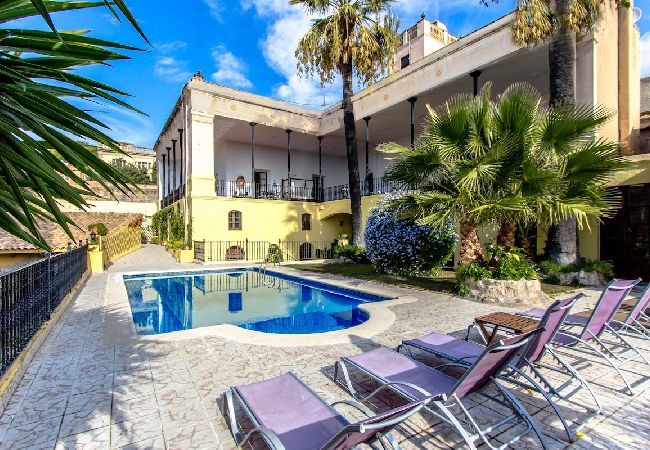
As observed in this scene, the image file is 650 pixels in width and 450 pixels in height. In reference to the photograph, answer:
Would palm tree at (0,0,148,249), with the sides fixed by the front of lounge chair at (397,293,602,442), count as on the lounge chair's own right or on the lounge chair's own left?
on the lounge chair's own left

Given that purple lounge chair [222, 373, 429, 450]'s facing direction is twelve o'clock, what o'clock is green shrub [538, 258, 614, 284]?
The green shrub is roughly at 3 o'clock from the purple lounge chair.

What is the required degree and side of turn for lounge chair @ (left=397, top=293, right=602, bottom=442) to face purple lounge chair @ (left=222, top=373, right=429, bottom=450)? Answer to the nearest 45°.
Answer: approximately 90° to its left

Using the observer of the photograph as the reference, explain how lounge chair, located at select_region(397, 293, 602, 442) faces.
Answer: facing away from the viewer and to the left of the viewer

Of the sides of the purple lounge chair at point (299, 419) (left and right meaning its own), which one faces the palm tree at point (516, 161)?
right

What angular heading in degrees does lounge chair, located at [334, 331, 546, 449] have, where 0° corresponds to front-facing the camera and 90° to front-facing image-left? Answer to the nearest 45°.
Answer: approximately 135°

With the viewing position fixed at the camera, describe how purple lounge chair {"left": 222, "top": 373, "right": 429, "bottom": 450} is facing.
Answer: facing away from the viewer and to the left of the viewer

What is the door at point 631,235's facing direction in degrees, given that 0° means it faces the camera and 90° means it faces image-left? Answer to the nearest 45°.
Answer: approximately 45°

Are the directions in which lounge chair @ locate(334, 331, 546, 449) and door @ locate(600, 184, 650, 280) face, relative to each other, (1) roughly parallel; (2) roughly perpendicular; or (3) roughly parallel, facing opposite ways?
roughly perpendicular

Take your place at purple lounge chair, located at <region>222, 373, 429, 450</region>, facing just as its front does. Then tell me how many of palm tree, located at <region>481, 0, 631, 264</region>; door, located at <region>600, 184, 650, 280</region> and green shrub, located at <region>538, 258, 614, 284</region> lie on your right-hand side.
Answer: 3
